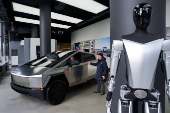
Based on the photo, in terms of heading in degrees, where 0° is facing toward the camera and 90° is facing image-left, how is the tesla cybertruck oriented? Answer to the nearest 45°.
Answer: approximately 45°

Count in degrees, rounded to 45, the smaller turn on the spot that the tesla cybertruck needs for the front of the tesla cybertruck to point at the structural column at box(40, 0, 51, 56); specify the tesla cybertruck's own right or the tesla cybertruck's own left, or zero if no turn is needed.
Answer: approximately 135° to the tesla cybertruck's own right

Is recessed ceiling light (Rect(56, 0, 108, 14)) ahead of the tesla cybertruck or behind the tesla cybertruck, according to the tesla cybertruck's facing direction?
behind

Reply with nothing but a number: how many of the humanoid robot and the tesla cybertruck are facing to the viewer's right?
0

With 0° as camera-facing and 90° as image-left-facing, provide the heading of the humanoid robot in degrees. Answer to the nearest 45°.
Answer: approximately 0°

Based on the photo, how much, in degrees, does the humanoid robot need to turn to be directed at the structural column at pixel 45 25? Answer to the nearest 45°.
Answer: approximately 135° to its right

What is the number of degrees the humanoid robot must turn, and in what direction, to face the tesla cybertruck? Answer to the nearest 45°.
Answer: approximately 135° to its right
